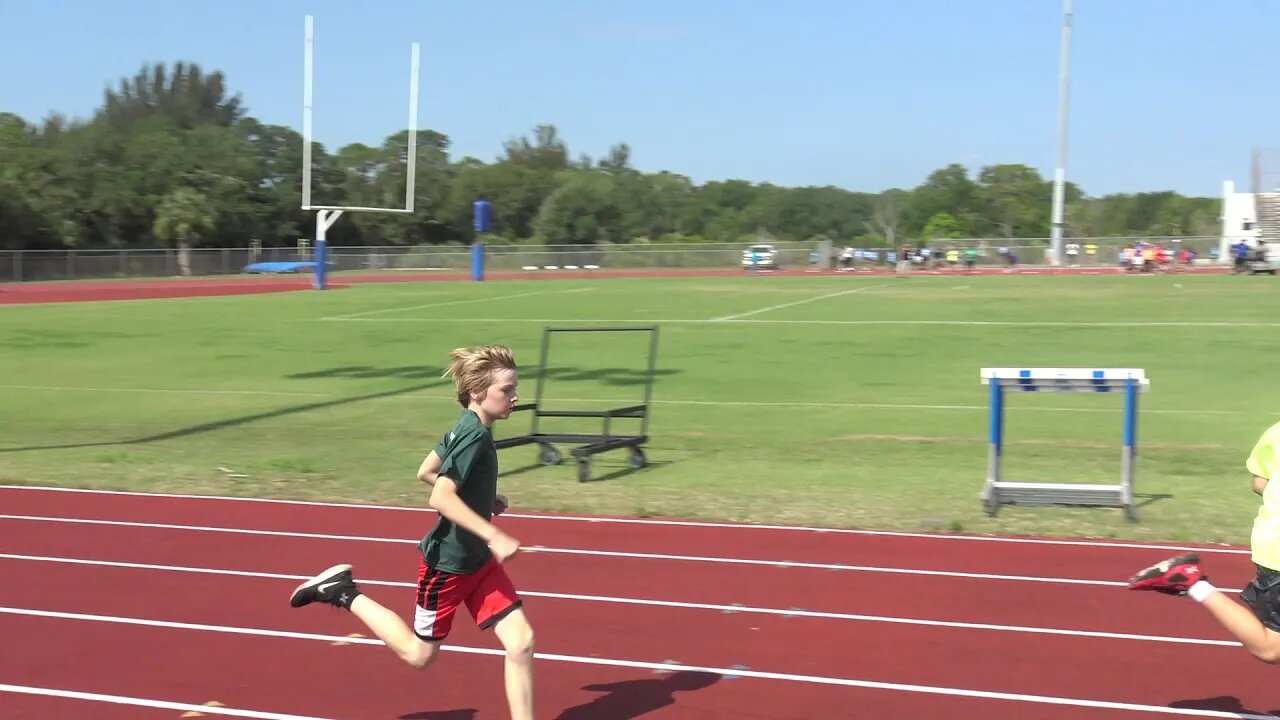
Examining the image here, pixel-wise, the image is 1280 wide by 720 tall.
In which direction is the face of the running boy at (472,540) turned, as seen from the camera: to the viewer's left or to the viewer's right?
to the viewer's right

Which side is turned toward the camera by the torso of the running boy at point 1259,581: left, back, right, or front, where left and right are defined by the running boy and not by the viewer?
right

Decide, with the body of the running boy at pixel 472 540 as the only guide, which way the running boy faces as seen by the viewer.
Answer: to the viewer's right

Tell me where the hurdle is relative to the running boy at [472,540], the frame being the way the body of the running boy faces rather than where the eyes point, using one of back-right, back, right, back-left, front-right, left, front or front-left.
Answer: front-left

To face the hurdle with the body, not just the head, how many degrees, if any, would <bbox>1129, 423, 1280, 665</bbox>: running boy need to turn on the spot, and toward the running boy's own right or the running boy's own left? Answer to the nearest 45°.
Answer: approximately 90° to the running boy's own left

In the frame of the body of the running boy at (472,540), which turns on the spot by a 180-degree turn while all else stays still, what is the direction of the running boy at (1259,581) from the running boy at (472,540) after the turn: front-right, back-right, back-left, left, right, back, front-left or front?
back
